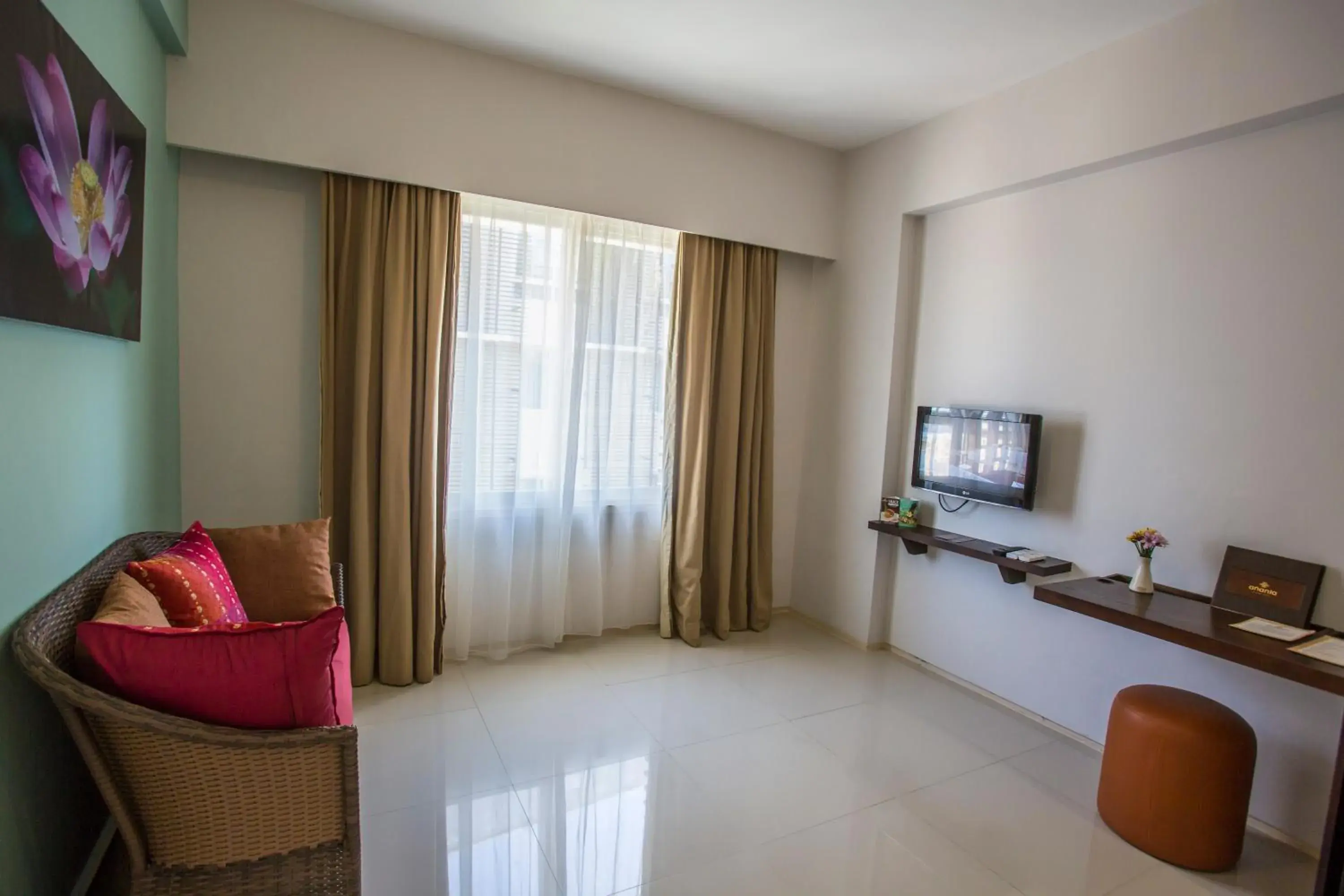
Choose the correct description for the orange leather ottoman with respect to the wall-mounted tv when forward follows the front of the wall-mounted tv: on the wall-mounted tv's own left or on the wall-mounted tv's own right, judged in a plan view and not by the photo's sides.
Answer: on the wall-mounted tv's own left

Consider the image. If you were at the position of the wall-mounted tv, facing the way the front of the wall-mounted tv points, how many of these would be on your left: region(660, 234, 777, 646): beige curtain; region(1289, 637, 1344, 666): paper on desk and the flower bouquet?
2

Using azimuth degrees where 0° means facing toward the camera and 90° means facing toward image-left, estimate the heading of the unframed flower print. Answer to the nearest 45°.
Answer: approximately 315°

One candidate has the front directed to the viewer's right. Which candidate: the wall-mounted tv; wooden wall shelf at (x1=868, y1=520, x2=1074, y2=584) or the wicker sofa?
the wicker sofa

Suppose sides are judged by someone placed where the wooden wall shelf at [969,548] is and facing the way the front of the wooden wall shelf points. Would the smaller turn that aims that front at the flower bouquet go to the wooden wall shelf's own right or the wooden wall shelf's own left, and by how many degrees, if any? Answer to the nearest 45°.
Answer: approximately 90° to the wooden wall shelf's own left

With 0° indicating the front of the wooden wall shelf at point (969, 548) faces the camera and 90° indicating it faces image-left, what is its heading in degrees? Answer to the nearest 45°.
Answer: approximately 45°

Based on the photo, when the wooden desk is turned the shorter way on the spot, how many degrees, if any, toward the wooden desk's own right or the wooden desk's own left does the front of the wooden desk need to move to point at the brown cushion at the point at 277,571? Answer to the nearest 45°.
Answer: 0° — it already faces it

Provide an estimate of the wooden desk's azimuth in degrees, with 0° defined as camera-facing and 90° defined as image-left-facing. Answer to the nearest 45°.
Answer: approximately 45°

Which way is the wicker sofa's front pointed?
to the viewer's right
